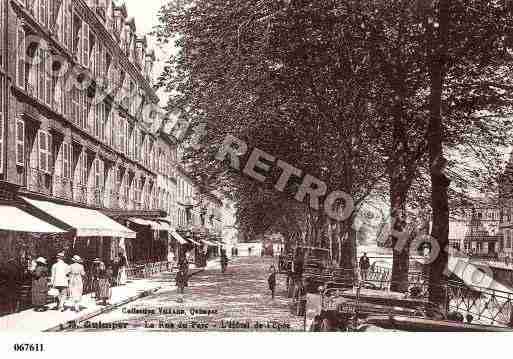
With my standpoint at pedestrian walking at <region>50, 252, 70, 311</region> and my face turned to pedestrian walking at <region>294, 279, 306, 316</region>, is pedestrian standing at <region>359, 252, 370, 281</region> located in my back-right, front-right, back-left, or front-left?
front-left
